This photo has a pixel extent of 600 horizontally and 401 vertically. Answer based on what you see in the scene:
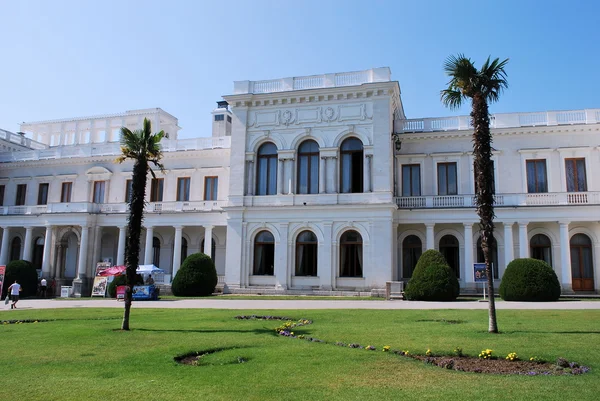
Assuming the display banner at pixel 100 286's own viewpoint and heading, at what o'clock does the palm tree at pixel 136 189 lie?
The palm tree is roughly at 12 o'clock from the display banner.

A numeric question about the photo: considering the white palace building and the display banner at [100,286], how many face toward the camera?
2

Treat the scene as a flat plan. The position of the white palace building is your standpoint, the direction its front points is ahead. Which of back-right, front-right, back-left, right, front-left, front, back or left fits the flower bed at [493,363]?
front

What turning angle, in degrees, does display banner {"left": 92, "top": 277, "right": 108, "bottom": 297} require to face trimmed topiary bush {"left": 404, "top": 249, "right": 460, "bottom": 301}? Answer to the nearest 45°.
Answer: approximately 45° to its left

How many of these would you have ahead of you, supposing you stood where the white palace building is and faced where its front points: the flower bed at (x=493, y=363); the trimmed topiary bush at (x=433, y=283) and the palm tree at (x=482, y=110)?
3

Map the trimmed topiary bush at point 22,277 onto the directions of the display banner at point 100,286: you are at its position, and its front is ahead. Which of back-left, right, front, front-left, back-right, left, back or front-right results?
back-right

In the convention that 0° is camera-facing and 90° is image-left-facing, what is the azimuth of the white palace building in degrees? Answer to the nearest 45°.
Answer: approximately 0°

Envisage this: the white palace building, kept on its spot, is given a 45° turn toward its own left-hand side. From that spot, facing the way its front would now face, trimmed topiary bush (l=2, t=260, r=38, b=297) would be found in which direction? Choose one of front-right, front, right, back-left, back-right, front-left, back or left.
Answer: back-right

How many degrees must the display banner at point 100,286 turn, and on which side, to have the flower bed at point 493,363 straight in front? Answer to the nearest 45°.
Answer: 0° — it already faces it

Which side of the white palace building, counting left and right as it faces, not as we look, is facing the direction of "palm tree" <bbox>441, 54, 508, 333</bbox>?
front

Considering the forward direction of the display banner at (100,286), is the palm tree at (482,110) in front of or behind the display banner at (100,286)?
in front

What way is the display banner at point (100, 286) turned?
toward the camera

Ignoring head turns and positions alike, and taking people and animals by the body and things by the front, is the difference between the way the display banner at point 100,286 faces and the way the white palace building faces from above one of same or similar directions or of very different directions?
same or similar directions

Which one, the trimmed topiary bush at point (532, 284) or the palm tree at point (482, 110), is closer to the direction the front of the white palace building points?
the palm tree

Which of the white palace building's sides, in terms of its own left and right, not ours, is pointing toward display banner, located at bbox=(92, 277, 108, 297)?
right
